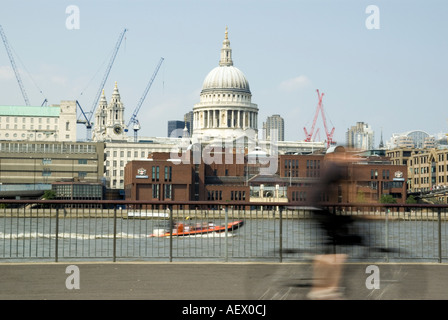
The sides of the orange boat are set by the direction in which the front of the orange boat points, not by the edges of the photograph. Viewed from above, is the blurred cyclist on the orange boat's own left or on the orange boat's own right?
on the orange boat's own right

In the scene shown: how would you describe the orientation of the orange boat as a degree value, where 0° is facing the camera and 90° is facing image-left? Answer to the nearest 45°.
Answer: approximately 270°
